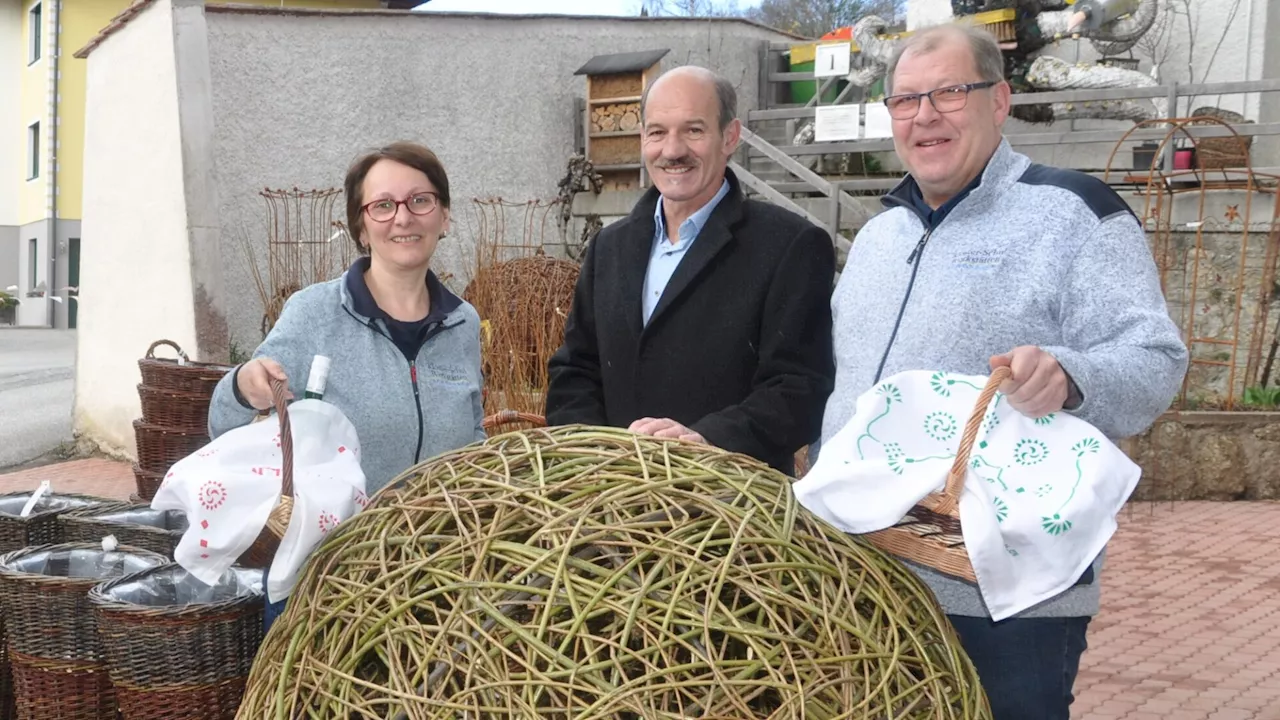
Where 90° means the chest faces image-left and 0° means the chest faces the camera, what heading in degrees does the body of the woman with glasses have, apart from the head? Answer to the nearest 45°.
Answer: approximately 0°

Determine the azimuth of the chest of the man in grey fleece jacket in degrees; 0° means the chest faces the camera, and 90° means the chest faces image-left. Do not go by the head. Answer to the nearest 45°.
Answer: approximately 45°

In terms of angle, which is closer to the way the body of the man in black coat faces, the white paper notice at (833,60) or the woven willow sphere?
the woven willow sphere

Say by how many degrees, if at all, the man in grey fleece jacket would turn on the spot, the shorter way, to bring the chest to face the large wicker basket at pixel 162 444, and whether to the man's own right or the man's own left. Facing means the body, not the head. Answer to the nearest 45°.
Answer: approximately 90° to the man's own right
